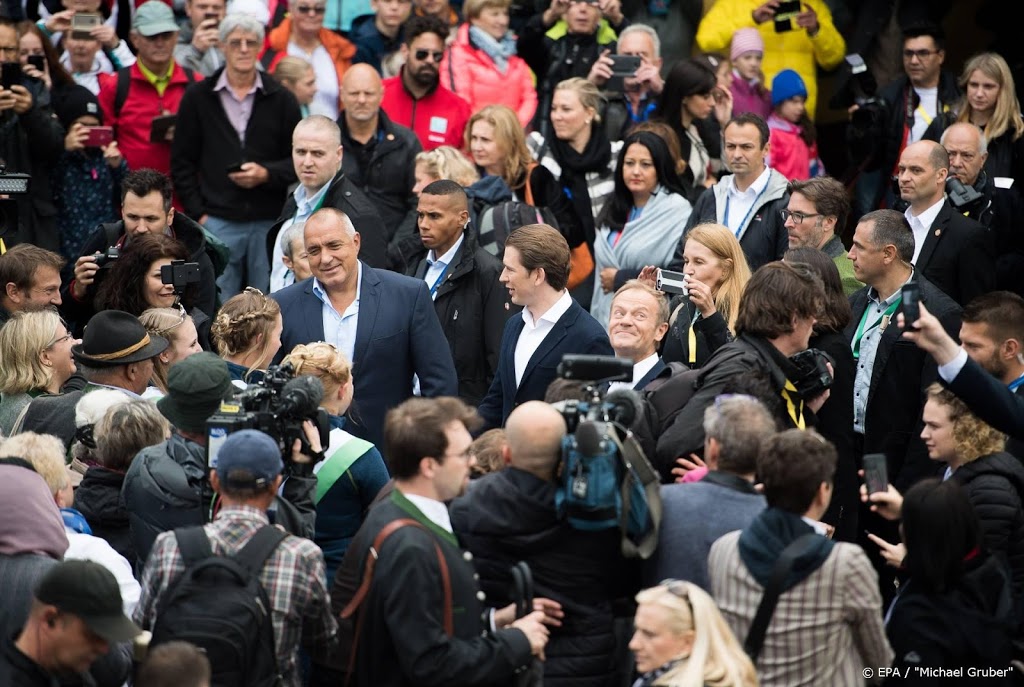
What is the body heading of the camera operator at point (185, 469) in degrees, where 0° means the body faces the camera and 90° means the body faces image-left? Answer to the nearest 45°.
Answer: approximately 225°

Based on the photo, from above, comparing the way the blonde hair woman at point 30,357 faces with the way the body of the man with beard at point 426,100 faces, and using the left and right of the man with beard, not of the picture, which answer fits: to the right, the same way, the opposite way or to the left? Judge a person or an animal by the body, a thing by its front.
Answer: to the left

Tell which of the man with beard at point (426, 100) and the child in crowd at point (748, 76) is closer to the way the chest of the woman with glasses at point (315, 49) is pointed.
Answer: the man with beard

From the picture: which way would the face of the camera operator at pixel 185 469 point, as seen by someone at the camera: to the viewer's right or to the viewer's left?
to the viewer's right

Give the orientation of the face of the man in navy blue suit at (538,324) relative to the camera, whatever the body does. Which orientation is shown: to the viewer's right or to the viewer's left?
to the viewer's left

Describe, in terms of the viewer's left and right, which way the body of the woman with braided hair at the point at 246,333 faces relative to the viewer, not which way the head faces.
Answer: facing away from the viewer and to the right of the viewer

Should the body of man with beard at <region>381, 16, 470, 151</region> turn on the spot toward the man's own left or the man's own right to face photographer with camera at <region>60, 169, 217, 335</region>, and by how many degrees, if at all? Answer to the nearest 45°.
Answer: approximately 45° to the man's own right

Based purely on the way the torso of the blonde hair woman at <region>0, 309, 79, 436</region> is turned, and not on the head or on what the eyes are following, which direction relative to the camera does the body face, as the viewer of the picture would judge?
to the viewer's right

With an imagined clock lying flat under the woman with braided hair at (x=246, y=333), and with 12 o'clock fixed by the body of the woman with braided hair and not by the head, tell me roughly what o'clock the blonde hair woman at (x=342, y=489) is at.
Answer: The blonde hair woman is roughly at 4 o'clock from the woman with braided hair.

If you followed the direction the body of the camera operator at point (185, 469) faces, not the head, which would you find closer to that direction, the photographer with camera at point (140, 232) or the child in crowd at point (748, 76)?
the child in crowd
